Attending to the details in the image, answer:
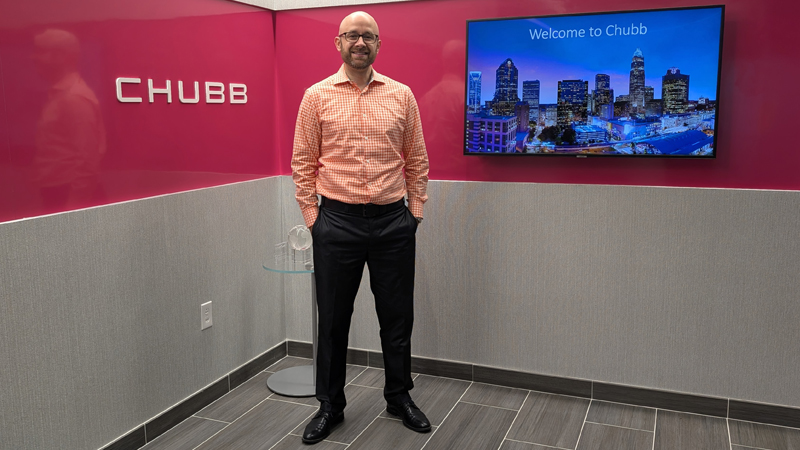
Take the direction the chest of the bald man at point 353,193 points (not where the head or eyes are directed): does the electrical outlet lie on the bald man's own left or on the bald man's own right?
on the bald man's own right

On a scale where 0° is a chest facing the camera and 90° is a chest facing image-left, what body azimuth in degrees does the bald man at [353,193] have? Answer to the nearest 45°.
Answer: approximately 0°
